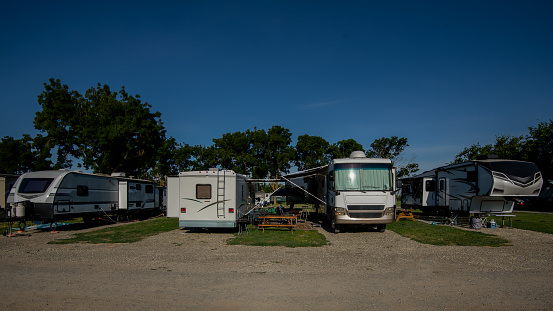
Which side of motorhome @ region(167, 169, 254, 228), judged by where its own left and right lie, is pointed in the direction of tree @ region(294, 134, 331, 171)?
front

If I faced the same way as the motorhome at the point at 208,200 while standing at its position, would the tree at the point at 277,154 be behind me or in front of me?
in front

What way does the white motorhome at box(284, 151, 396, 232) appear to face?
toward the camera

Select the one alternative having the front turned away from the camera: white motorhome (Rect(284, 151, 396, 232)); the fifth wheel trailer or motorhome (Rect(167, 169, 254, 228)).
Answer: the motorhome

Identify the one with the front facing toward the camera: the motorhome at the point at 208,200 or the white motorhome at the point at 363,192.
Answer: the white motorhome

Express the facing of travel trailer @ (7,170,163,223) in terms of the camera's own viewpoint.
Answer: facing the viewer and to the left of the viewer

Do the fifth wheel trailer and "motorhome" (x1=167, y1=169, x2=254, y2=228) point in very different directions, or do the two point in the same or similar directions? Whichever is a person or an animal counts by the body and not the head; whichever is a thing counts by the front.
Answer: very different directions

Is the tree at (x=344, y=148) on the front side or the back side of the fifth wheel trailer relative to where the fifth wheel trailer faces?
on the back side

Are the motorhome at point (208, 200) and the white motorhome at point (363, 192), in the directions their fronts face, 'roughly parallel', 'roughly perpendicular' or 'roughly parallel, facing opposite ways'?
roughly parallel, facing opposite ways

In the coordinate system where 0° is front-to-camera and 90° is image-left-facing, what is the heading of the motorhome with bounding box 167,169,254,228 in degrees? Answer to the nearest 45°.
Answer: approximately 180°

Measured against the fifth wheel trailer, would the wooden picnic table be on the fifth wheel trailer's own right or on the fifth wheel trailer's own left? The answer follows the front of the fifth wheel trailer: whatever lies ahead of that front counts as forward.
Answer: on the fifth wheel trailer's own right
